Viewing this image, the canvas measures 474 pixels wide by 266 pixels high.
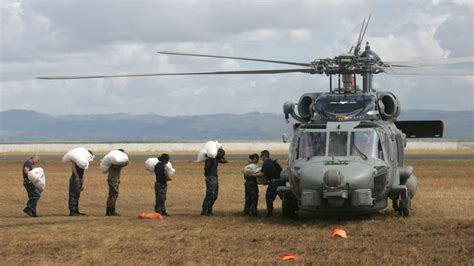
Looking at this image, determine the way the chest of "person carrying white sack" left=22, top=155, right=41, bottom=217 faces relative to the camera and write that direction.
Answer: to the viewer's right

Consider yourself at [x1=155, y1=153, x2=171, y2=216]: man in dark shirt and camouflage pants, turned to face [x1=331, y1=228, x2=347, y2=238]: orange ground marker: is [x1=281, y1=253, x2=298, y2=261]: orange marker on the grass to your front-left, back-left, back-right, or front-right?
front-right

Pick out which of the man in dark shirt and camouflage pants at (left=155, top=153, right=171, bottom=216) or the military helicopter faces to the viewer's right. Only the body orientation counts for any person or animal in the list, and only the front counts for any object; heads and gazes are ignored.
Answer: the man in dark shirt and camouflage pants

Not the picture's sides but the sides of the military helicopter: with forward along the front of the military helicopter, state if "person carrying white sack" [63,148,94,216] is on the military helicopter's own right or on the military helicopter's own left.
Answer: on the military helicopter's own right

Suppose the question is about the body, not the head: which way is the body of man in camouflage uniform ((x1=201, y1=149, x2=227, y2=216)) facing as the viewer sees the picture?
to the viewer's right

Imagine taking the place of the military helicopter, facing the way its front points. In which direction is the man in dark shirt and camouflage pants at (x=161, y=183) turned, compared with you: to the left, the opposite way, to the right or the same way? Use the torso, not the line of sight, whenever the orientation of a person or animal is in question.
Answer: to the left

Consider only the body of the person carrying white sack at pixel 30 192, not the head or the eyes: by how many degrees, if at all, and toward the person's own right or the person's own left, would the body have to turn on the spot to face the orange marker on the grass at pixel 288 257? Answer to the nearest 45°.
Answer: approximately 45° to the person's own right

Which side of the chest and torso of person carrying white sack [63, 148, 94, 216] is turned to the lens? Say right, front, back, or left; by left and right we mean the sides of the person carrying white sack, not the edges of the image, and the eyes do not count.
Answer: right

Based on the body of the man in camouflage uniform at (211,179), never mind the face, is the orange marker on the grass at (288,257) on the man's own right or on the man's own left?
on the man's own right

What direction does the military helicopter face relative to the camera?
toward the camera

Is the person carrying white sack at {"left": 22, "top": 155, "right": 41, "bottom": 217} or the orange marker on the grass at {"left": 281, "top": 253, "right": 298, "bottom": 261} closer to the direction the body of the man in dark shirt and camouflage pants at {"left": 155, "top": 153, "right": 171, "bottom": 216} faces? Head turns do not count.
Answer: the orange marker on the grass

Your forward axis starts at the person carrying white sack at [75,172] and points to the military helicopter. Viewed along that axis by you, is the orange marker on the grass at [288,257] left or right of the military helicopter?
right
